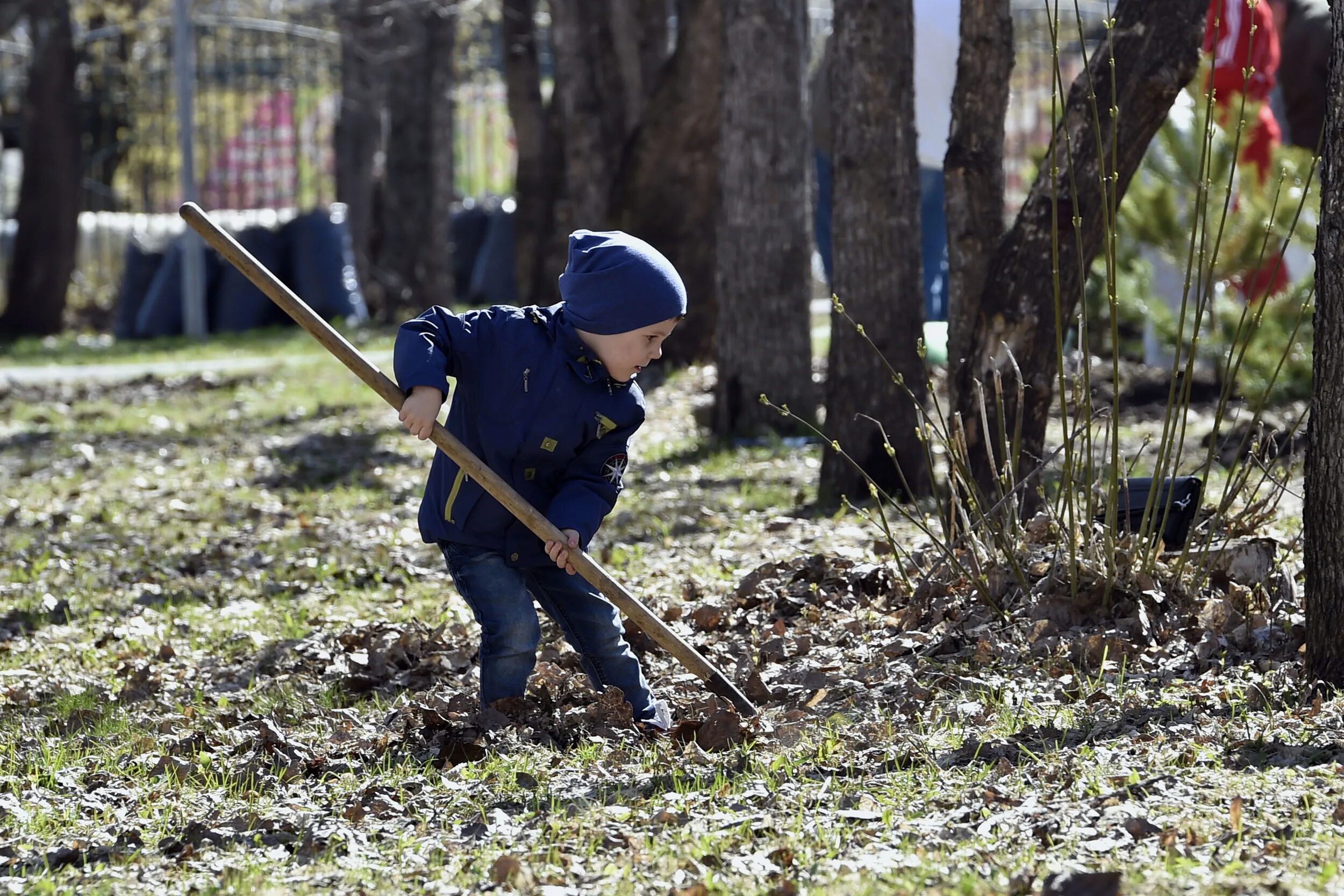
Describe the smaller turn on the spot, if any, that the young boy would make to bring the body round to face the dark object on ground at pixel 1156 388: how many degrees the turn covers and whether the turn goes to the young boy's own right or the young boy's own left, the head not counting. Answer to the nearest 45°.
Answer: approximately 90° to the young boy's own left

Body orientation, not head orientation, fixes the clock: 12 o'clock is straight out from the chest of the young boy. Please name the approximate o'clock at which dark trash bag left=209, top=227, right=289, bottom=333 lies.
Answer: The dark trash bag is roughly at 7 o'clock from the young boy.

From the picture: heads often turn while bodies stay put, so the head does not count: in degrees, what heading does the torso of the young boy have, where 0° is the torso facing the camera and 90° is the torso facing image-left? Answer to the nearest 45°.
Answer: approximately 315°

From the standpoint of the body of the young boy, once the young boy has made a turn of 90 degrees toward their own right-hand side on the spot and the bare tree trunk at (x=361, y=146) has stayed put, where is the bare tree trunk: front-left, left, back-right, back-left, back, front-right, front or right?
back-right

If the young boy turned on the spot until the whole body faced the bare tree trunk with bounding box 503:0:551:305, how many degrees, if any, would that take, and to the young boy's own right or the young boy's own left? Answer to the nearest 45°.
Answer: approximately 135° to the young boy's own left

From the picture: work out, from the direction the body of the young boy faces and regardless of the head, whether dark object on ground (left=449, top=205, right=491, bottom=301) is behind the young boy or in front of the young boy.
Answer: behind

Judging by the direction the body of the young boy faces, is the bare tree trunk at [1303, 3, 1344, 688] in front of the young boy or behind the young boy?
in front

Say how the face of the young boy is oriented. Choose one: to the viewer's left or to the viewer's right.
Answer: to the viewer's right

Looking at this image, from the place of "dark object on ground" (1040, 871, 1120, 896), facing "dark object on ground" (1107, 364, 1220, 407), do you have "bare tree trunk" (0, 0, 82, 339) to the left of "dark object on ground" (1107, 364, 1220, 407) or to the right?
left
